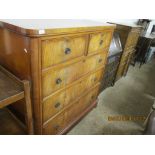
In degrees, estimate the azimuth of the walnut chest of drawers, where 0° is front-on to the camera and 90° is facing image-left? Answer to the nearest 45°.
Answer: approximately 315°
